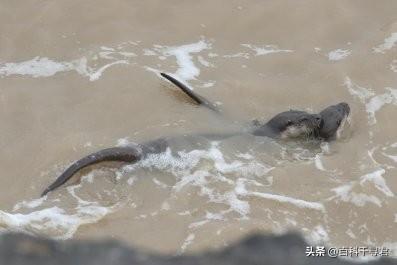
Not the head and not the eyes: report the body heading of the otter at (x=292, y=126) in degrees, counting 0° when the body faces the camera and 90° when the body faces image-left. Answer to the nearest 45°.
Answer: approximately 270°
